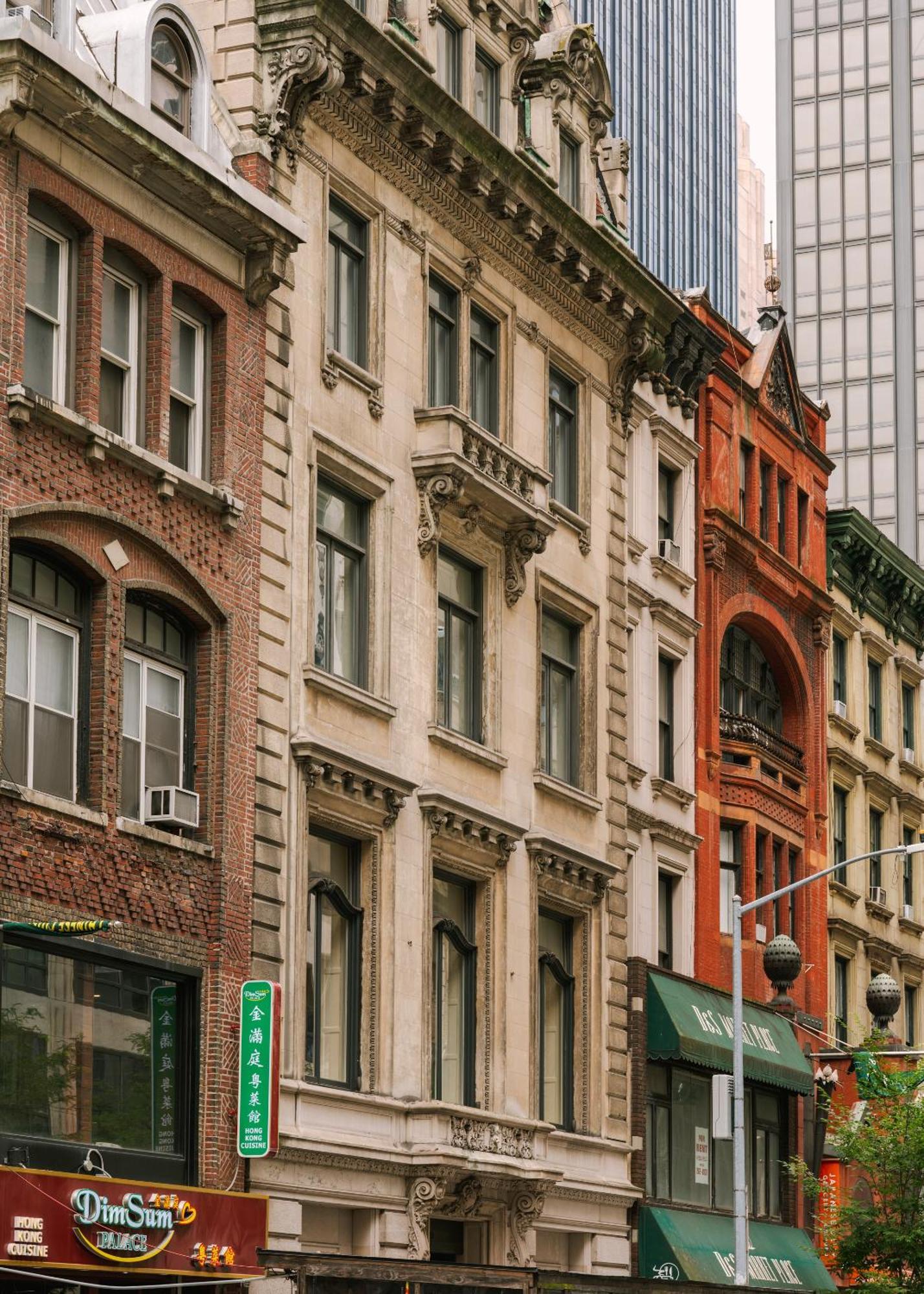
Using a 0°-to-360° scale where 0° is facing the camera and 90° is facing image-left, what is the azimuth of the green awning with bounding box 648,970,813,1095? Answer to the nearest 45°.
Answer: approximately 315°

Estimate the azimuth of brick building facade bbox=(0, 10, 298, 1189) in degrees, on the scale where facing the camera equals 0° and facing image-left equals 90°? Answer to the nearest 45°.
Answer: approximately 315°

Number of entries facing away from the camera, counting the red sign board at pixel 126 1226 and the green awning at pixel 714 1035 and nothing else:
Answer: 0

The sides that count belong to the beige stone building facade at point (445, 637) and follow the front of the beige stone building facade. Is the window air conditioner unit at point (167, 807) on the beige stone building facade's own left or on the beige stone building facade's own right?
on the beige stone building facade's own right

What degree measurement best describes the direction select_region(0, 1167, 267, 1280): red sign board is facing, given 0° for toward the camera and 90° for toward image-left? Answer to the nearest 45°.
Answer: approximately 315°

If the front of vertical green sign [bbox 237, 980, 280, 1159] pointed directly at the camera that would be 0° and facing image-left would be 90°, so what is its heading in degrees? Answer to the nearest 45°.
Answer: approximately 45°

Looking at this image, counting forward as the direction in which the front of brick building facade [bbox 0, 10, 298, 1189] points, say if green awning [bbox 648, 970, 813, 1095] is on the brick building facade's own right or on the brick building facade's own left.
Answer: on the brick building facade's own left

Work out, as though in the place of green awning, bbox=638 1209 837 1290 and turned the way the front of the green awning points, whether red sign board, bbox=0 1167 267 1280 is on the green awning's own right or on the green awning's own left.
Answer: on the green awning's own right

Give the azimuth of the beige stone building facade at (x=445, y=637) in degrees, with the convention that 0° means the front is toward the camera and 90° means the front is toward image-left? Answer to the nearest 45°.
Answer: approximately 315°

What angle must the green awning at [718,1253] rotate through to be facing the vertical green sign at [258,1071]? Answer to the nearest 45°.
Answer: approximately 45° to its right
